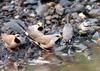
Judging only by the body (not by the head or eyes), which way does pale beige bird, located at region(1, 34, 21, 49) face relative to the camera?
to the viewer's right

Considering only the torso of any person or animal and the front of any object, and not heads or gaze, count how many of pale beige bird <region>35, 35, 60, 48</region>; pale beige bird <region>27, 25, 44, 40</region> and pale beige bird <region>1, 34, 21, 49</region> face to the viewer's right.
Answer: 3

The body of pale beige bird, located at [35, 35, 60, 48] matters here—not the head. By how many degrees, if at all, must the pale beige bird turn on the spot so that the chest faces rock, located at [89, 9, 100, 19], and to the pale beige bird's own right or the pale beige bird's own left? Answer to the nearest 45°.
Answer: approximately 45° to the pale beige bird's own left

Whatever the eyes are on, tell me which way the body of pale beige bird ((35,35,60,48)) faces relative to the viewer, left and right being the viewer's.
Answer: facing to the right of the viewer

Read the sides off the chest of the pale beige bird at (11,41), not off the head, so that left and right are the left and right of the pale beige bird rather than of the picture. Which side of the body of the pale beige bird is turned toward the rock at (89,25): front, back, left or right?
front

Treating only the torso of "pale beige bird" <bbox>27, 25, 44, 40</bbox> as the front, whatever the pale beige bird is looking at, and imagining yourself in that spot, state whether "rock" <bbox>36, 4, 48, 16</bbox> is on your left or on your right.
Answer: on your left
